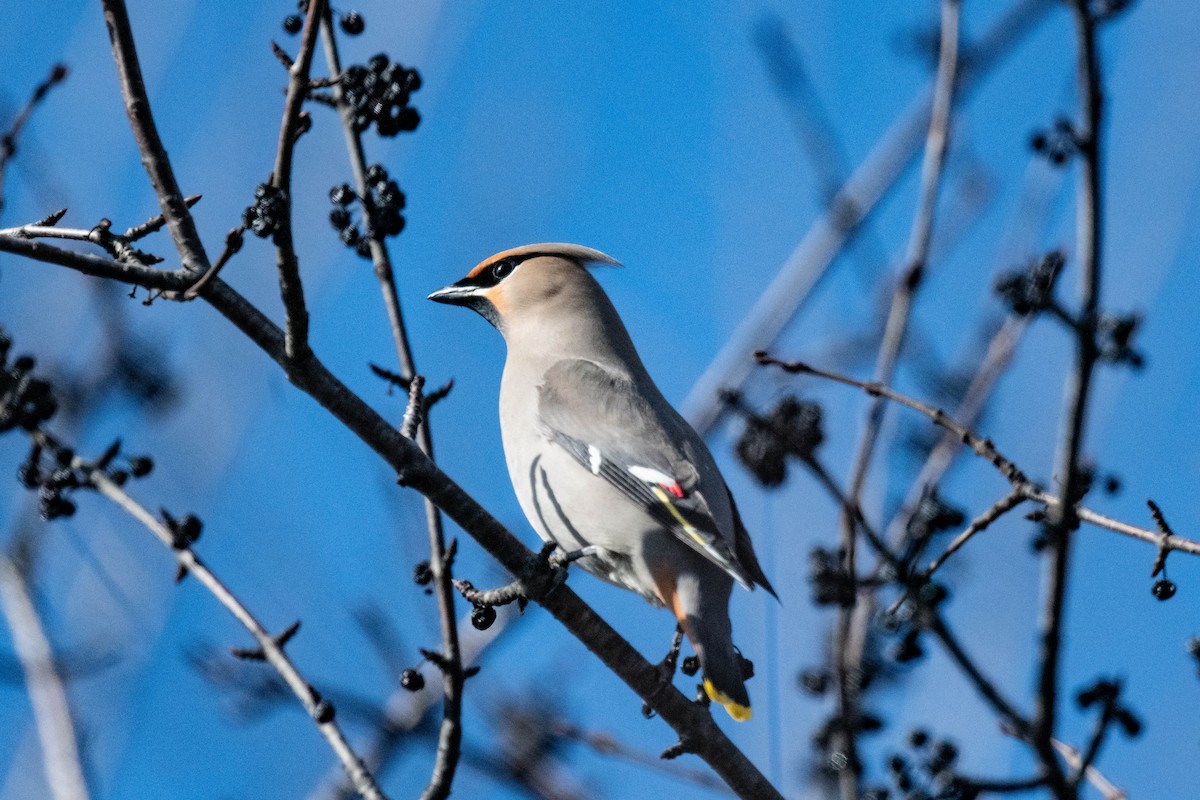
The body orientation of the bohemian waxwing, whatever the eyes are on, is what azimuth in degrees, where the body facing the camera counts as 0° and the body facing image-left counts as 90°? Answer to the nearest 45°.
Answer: approximately 90°

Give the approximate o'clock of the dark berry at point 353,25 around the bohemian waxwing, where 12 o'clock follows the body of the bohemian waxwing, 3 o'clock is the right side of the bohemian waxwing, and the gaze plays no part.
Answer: The dark berry is roughly at 11 o'clock from the bohemian waxwing.

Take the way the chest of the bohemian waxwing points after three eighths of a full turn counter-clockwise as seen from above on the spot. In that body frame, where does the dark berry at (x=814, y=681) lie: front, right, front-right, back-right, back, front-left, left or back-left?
front

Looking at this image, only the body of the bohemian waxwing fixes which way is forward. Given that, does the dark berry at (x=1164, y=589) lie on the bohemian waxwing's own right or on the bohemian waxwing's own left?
on the bohemian waxwing's own right
